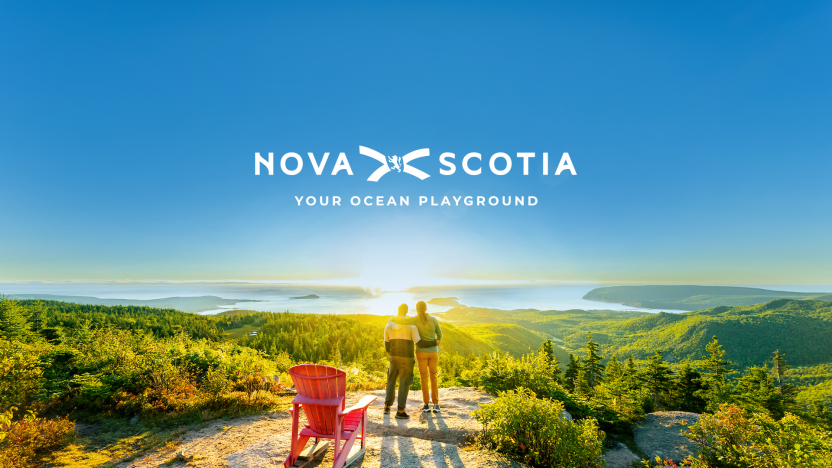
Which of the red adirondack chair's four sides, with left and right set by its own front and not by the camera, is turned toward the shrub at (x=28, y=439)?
left

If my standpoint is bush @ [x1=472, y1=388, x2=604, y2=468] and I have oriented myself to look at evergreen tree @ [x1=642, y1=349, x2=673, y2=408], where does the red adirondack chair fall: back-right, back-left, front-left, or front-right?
back-left

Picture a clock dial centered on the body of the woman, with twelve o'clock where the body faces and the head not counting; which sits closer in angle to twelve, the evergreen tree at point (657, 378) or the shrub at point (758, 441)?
the evergreen tree

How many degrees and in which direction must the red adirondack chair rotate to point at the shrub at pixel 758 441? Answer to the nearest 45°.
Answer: approximately 45° to its right

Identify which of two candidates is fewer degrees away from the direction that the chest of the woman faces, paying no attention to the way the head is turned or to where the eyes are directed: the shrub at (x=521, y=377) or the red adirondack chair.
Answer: the shrub

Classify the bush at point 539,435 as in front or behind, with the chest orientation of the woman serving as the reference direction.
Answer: behind

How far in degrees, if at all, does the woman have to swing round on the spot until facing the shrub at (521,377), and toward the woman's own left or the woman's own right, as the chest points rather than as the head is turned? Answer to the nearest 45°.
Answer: approximately 45° to the woman's own right

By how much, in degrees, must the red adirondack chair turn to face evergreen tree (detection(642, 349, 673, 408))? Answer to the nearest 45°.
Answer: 0° — it already faces it

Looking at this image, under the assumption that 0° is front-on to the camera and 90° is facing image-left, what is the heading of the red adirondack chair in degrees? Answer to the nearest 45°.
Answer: approximately 225°

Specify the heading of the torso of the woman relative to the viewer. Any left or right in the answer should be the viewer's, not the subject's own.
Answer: facing away from the viewer
